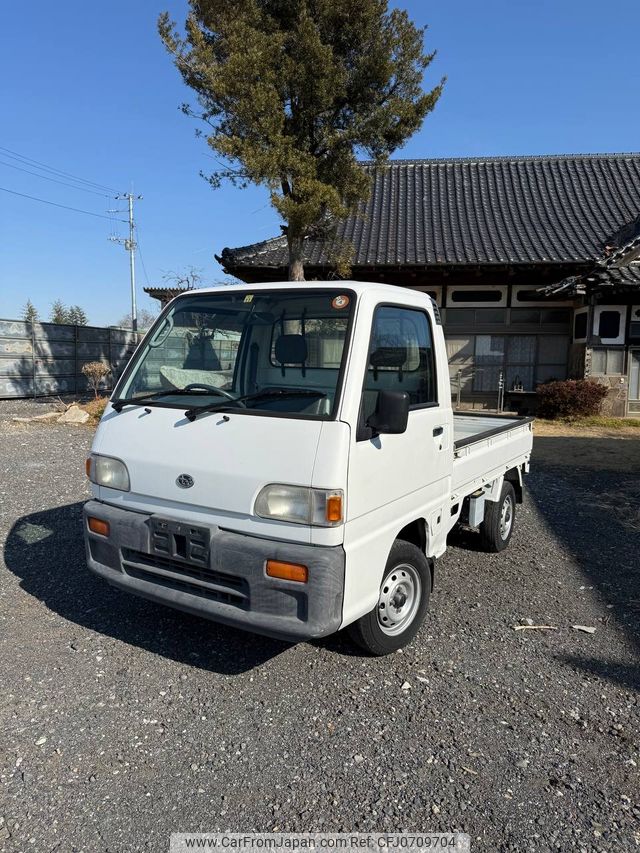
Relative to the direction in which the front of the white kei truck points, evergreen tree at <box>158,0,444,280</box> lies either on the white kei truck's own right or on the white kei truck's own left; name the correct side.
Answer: on the white kei truck's own right

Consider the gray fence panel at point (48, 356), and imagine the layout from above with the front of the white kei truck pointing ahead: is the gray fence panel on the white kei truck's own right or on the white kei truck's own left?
on the white kei truck's own right

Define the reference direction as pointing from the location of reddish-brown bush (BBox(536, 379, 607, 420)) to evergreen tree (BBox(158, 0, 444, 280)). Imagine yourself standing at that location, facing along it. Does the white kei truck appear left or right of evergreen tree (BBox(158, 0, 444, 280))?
left

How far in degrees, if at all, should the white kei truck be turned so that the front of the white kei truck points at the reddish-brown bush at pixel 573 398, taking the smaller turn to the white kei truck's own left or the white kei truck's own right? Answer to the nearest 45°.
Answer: approximately 180°

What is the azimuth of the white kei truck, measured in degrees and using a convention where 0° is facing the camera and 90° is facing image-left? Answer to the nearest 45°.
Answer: approximately 45°
